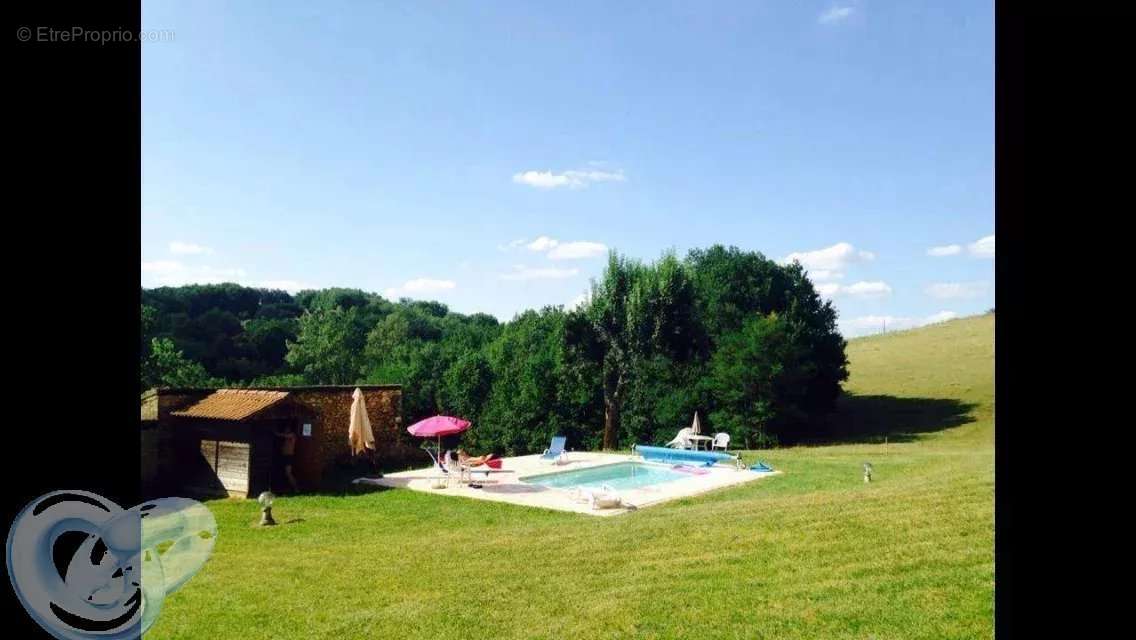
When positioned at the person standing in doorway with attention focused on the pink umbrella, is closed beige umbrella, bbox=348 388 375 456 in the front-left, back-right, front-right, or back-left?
front-left

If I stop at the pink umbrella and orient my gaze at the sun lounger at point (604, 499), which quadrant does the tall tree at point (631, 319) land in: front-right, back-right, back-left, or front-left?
back-left

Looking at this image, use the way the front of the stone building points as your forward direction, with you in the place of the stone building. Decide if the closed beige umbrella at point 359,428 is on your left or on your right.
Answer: on your left

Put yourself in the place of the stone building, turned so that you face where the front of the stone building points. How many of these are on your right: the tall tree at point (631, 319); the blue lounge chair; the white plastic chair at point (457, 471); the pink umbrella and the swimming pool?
0

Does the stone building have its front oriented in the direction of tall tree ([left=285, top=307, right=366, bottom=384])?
no

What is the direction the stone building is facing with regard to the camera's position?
facing the viewer and to the right of the viewer

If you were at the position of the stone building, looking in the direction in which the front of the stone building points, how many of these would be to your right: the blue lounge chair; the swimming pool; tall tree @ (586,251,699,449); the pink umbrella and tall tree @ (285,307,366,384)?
0

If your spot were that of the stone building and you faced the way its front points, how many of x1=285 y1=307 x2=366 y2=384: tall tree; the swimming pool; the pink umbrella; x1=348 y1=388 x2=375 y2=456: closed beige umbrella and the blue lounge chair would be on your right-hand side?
0

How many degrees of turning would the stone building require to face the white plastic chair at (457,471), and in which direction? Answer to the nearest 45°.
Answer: approximately 45° to its left

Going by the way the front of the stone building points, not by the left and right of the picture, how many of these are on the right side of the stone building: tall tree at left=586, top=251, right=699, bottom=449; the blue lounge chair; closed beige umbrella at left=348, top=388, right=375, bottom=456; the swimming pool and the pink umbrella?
0

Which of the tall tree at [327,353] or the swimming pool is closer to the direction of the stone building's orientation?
the swimming pool

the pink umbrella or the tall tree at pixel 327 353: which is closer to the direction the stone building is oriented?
the pink umbrella

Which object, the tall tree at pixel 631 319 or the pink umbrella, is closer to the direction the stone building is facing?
the pink umbrella

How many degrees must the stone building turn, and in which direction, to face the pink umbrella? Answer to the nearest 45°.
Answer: approximately 45° to its left

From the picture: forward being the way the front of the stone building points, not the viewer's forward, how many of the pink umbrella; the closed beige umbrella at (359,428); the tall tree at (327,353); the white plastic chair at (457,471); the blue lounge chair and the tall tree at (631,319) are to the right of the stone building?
0

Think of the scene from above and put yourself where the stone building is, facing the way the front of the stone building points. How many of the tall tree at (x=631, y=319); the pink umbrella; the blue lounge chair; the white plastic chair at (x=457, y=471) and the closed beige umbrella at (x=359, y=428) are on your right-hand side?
0

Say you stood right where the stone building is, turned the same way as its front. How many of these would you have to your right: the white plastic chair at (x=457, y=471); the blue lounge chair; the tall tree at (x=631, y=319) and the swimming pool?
0
